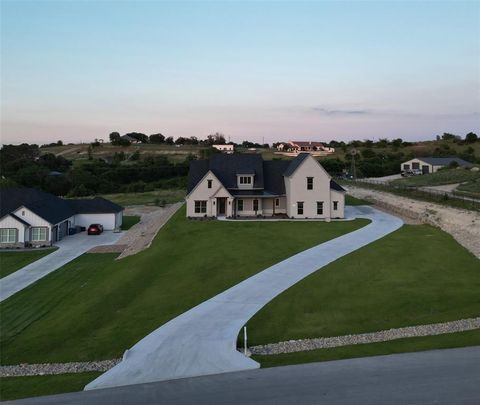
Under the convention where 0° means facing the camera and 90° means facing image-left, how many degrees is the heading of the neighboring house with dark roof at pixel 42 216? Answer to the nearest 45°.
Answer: approximately 0°

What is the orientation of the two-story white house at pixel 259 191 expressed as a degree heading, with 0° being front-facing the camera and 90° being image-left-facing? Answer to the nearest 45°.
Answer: approximately 0°

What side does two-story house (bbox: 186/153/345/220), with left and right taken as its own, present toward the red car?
right
